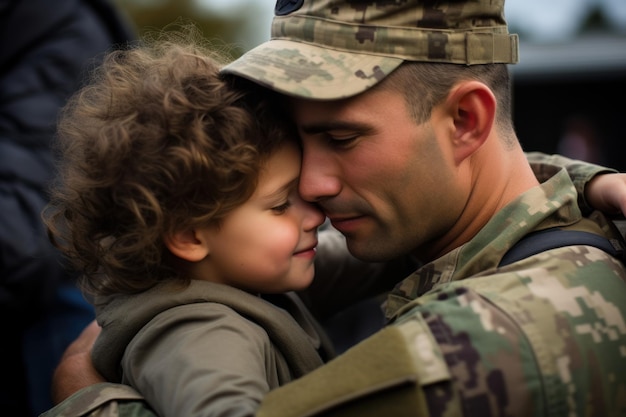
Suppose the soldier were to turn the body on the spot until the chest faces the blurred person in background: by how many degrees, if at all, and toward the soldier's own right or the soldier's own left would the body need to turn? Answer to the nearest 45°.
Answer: approximately 45° to the soldier's own right

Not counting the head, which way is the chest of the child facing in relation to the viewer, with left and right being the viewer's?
facing to the right of the viewer

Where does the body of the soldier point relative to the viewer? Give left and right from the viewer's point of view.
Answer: facing to the left of the viewer
